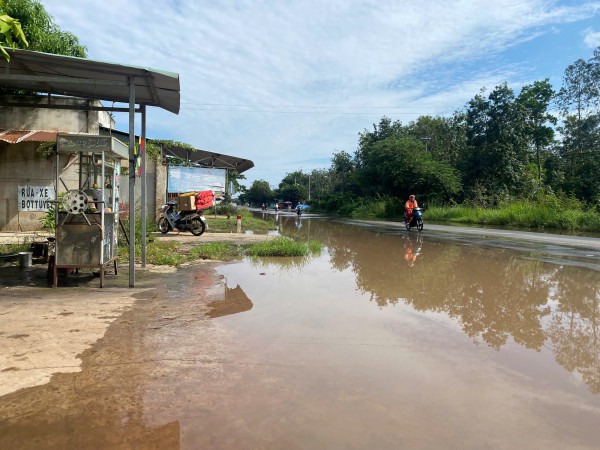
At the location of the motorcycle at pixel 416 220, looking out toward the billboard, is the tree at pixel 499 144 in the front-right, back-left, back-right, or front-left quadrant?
back-right

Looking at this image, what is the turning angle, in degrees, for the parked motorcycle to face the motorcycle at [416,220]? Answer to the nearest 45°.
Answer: approximately 180°

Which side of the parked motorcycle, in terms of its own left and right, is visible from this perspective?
left

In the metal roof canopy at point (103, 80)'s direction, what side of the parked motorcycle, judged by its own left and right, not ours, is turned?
left

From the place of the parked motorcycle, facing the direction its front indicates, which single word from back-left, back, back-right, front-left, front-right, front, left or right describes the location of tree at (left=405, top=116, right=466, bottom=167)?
back-right

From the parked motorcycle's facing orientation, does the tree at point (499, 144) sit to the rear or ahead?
to the rear
